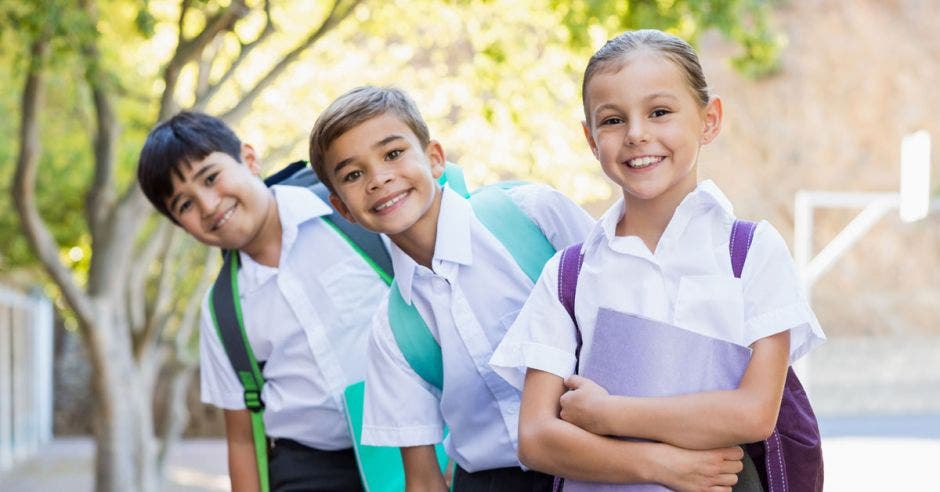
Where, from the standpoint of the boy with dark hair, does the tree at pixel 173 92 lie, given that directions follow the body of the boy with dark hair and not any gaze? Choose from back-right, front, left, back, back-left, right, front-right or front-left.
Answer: back

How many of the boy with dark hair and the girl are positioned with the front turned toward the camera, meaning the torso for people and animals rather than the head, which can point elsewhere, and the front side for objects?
2

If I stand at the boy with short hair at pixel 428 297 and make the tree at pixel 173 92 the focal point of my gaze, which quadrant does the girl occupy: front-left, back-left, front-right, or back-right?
back-right

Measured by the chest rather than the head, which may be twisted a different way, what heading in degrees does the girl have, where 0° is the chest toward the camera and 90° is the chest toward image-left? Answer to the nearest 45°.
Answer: approximately 0°

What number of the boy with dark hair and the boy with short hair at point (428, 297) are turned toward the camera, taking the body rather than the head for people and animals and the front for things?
2

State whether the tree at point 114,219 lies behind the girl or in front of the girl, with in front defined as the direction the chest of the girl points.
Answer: behind
